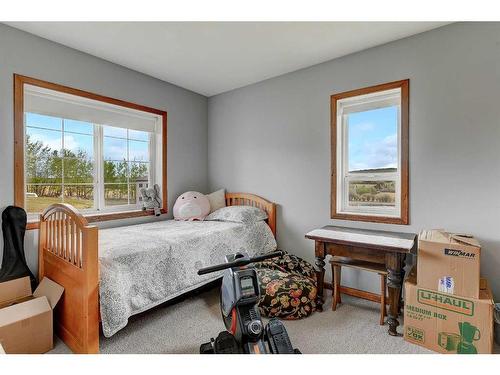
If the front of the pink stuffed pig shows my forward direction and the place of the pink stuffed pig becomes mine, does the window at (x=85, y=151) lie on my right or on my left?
on my right

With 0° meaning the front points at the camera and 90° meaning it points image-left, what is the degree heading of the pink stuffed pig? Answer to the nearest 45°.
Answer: approximately 0°

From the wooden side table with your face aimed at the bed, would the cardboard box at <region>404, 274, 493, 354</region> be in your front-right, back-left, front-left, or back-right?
back-left

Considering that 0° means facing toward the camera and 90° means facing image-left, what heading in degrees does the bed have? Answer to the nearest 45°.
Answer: approximately 45°

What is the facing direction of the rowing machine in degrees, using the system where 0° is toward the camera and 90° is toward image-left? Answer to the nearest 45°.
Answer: approximately 135°
